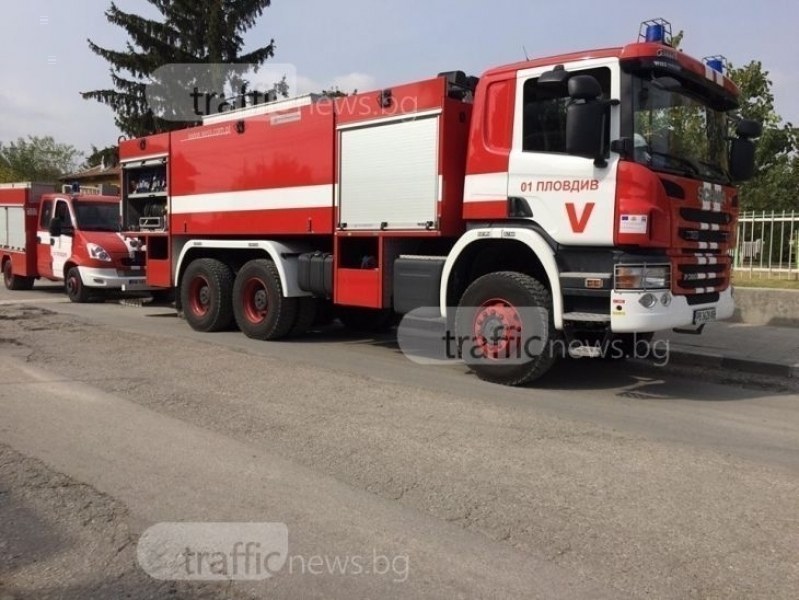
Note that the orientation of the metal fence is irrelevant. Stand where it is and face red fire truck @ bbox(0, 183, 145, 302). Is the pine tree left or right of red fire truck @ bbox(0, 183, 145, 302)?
right

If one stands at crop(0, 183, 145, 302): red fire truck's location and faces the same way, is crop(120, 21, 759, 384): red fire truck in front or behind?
in front

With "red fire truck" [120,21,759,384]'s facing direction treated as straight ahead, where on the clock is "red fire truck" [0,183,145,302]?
"red fire truck" [0,183,145,302] is roughly at 6 o'clock from "red fire truck" [120,21,759,384].

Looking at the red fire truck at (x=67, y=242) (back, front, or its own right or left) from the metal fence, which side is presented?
front

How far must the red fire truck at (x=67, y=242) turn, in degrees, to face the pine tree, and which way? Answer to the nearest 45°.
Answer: approximately 135° to its left

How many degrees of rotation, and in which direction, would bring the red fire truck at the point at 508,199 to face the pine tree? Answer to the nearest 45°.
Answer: approximately 180°

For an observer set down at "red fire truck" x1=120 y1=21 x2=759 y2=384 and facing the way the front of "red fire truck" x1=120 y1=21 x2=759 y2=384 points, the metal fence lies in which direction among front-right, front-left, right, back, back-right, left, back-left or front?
left

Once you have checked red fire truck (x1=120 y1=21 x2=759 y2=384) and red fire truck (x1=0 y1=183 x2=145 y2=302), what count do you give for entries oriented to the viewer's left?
0

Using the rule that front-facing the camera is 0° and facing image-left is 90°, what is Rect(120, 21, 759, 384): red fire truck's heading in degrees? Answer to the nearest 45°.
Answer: approximately 315°

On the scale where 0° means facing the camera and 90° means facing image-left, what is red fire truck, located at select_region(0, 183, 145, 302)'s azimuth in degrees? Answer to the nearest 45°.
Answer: approximately 315°

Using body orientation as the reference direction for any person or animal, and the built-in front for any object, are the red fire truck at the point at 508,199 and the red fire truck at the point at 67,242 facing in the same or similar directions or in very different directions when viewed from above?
same or similar directions
